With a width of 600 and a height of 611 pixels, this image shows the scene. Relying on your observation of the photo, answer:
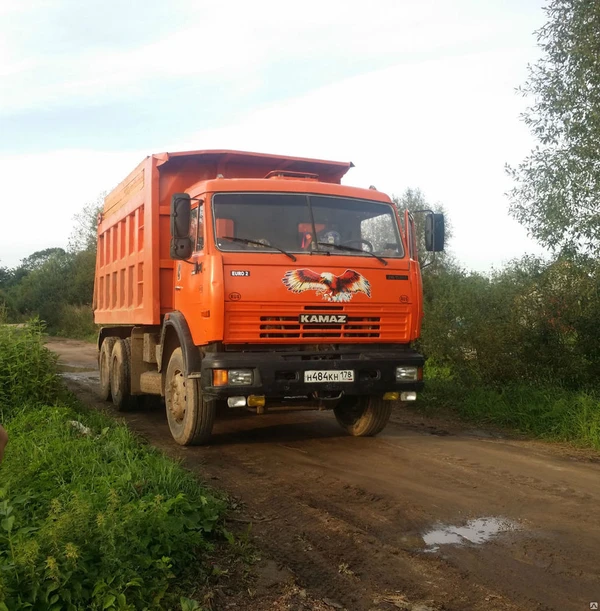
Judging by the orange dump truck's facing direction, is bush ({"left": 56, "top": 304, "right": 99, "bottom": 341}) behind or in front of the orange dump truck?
behind

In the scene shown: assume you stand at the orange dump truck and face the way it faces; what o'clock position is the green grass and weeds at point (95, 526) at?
The green grass and weeds is roughly at 2 o'clock from the orange dump truck.

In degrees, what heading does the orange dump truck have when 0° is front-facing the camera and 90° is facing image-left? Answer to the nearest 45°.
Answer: approximately 315°

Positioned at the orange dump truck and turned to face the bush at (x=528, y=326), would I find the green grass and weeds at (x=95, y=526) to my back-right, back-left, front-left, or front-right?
back-right

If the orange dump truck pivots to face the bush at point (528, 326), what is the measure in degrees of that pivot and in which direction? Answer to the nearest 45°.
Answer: approximately 90° to its left
